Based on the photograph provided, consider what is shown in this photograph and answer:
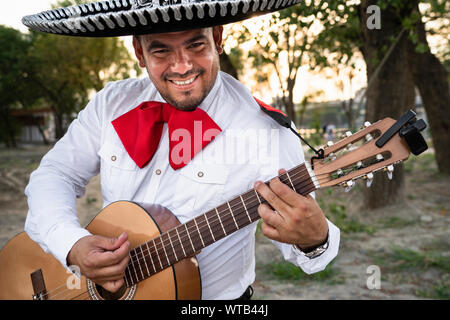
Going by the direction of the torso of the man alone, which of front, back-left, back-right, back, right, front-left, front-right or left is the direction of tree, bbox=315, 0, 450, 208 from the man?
back-left

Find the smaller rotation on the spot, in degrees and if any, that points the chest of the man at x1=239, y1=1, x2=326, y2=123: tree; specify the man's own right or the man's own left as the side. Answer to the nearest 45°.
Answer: approximately 135° to the man's own left

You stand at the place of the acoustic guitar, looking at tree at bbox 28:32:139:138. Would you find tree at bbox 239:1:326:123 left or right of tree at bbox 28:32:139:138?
right

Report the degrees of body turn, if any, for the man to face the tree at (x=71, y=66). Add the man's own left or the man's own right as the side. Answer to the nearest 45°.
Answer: approximately 180°

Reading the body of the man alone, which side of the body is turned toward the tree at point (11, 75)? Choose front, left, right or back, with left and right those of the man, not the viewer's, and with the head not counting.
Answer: back

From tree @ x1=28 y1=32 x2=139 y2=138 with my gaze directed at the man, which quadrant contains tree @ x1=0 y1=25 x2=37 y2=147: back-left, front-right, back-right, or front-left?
back-right

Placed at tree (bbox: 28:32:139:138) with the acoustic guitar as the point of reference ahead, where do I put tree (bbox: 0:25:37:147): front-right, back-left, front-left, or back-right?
back-right

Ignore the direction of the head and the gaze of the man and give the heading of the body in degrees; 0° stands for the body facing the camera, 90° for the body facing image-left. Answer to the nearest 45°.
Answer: approximately 0°
